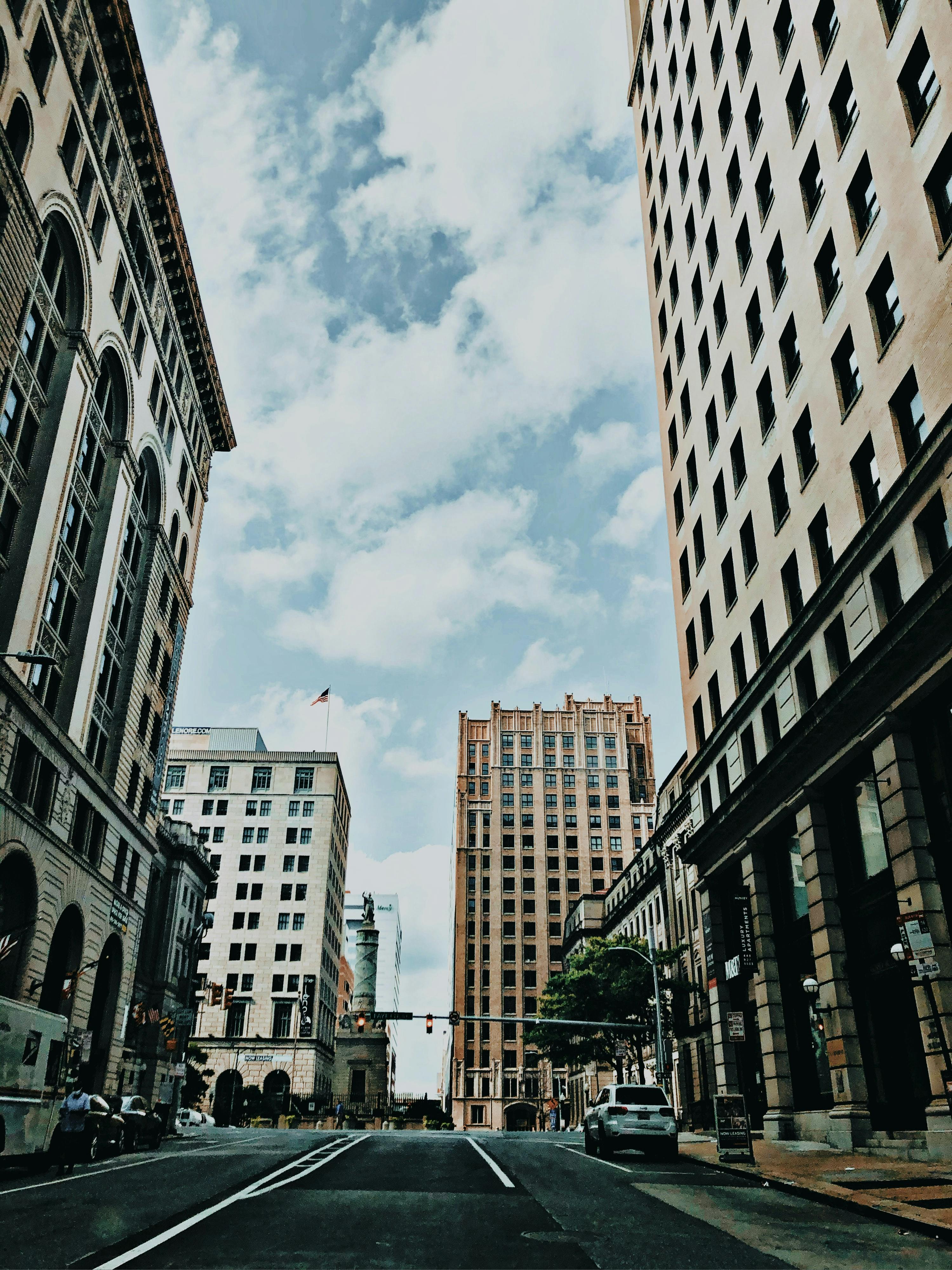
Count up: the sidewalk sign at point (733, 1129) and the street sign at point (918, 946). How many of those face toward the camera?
2

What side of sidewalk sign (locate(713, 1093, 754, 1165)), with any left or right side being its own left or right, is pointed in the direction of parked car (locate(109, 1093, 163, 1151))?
right

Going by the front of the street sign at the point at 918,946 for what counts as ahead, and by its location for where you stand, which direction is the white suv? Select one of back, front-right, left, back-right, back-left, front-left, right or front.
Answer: back-right

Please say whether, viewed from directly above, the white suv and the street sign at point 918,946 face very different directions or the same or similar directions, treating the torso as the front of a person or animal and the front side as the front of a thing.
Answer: very different directions

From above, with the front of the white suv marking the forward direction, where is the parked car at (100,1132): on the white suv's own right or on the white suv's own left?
on the white suv's own left

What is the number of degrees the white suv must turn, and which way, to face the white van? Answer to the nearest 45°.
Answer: approximately 135° to its left

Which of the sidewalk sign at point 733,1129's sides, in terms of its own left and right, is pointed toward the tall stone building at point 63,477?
right

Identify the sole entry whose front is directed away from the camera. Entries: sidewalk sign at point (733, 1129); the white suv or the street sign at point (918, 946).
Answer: the white suv

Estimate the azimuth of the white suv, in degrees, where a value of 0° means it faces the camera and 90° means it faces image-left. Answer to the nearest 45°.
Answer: approximately 180°

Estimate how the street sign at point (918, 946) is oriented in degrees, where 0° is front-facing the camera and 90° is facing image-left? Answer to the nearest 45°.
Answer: approximately 0°

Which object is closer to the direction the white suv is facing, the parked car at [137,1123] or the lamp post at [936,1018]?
the parked car

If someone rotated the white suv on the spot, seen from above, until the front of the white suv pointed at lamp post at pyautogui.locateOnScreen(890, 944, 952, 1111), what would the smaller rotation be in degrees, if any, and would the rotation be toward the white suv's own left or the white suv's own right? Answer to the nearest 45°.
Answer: approximately 135° to the white suv's own right

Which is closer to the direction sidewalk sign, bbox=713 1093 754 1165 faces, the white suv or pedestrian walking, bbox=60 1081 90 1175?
the pedestrian walking
